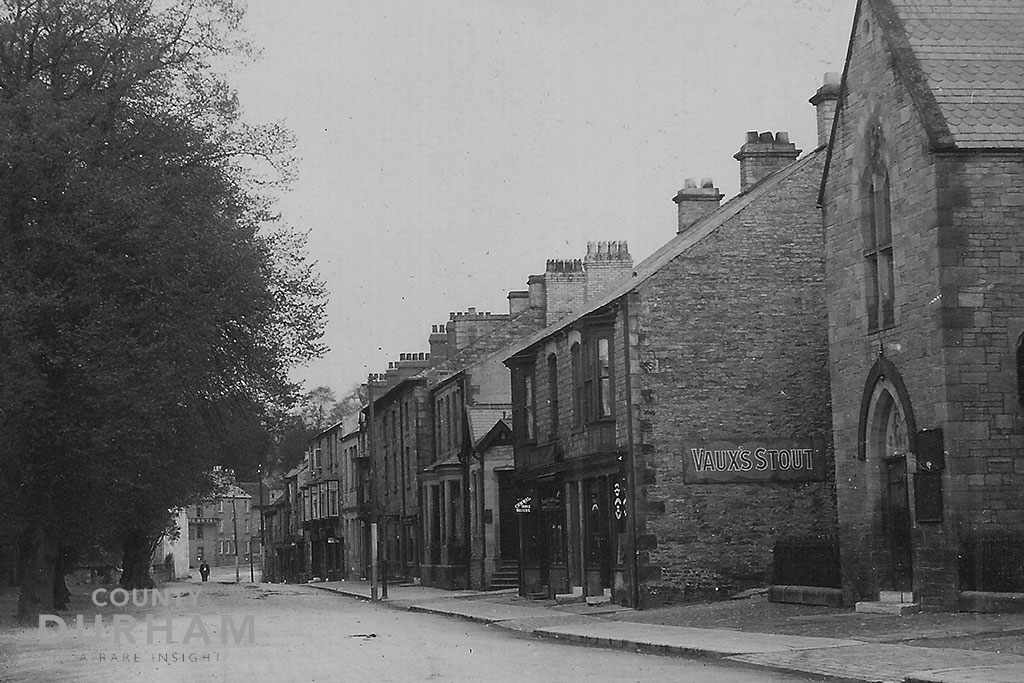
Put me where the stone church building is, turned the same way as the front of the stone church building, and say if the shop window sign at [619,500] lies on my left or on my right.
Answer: on my right

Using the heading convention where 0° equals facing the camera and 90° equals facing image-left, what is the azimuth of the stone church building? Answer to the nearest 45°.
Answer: approximately 45°

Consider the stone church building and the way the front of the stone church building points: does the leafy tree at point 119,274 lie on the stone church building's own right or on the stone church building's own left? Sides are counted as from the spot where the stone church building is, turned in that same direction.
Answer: on the stone church building's own right
